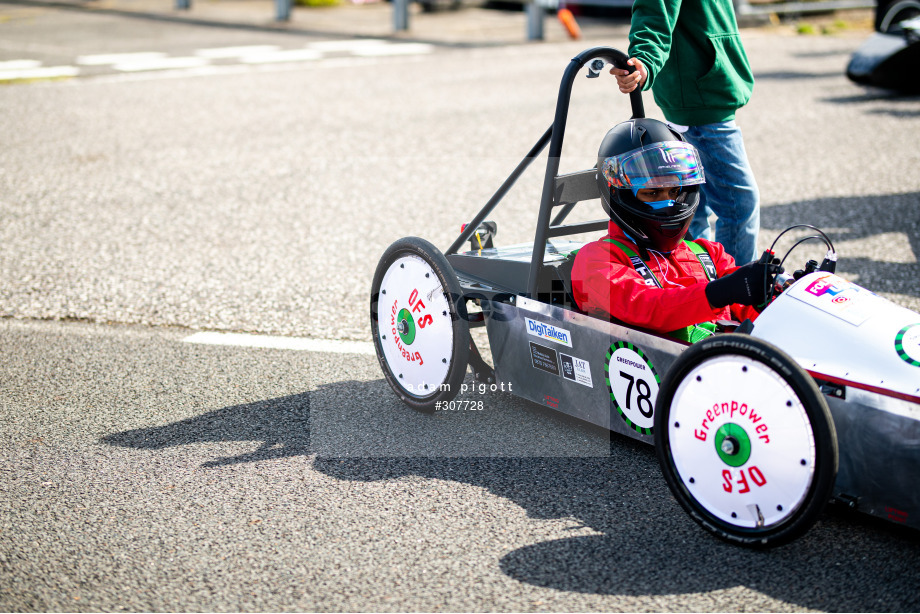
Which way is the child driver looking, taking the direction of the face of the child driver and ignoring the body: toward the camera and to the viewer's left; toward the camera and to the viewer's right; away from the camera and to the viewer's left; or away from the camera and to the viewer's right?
toward the camera and to the viewer's right

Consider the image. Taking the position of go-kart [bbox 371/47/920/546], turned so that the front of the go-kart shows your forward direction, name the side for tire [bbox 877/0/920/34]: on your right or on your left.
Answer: on your left

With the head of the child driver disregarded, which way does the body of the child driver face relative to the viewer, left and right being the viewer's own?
facing the viewer and to the right of the viewer
